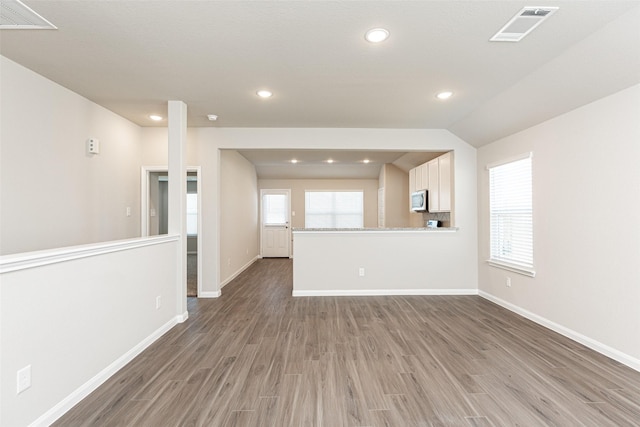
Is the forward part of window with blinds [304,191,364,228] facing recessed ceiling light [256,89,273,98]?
yes

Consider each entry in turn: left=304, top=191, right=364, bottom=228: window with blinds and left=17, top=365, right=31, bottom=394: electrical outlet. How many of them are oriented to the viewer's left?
0

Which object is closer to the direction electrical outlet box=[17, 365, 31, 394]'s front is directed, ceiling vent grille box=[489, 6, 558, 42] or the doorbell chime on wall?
the ceiling vent grille

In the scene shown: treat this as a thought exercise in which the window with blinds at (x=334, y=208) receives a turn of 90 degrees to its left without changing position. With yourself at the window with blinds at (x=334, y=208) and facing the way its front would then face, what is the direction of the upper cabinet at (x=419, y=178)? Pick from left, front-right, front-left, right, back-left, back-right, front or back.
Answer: front-right

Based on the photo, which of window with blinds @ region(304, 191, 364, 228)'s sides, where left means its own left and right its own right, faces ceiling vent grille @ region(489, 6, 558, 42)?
front

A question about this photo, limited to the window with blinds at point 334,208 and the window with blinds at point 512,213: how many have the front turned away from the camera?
0

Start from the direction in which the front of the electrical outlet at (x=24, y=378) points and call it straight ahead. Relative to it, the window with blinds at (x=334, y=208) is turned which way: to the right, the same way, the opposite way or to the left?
to the right

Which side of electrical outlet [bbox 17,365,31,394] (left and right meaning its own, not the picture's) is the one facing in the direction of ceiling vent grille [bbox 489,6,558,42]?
front

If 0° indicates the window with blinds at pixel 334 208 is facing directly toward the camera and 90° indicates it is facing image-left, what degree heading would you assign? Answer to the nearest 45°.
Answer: approximately 0°

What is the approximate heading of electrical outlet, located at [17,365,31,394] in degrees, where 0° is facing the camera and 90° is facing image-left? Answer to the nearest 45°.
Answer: approximately 315°

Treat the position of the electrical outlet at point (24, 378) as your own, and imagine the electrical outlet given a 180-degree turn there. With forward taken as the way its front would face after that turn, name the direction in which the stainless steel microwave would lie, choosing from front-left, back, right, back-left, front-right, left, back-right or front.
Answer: back-right

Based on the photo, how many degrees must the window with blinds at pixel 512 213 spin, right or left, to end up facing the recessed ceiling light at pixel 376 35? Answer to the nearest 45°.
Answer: approximately 45° to its left

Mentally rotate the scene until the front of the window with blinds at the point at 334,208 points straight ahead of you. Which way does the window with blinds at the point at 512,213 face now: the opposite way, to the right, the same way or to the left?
to the right

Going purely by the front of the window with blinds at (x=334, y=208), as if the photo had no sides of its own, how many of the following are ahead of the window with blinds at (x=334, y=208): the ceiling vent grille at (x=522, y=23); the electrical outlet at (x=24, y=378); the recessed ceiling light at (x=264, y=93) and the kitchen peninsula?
4

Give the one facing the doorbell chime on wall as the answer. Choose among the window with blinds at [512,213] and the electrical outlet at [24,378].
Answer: the window with blinds

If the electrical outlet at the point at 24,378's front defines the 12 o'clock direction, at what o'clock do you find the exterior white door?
The exterior white door is roughly at 9 o'clock from the electrical outlet.
